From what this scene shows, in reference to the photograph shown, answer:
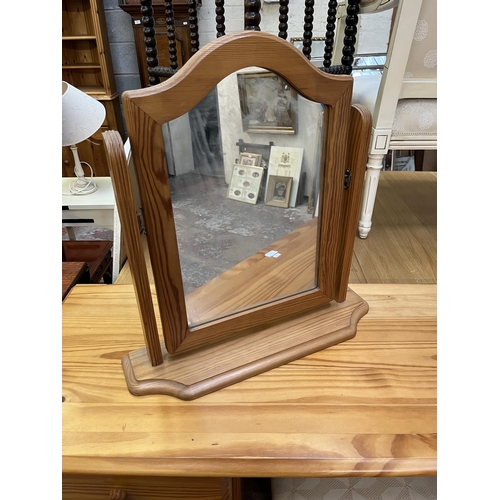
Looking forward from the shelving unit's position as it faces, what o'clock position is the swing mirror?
The swing mirror is roughly at 12 o'clock from the shelving unit.

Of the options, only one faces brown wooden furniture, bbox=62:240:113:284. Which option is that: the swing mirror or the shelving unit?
the shelving unit

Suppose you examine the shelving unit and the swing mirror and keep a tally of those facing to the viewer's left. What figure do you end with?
0

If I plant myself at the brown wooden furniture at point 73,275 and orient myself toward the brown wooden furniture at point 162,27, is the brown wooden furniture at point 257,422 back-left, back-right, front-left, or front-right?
back-right

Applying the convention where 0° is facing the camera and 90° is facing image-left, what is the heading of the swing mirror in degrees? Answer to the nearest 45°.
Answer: approximately 315°

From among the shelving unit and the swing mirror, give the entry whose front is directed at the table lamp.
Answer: the shelving unit

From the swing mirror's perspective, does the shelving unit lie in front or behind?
behind

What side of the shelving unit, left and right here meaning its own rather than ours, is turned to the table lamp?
front

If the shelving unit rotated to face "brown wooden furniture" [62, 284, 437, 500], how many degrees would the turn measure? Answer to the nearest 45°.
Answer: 0° — it already faces it

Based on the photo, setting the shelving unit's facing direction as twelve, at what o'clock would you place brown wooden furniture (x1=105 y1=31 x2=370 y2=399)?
The brown wooden furniture is roughly at 12 o'clock from the shelving unit.

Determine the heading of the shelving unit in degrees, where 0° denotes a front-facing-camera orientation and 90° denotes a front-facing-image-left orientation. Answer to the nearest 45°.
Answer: approximately 0°

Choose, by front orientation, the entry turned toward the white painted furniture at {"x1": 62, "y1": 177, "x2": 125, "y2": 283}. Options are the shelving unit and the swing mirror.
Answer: the shelving unit

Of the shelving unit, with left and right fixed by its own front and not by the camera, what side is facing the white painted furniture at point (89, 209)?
front
